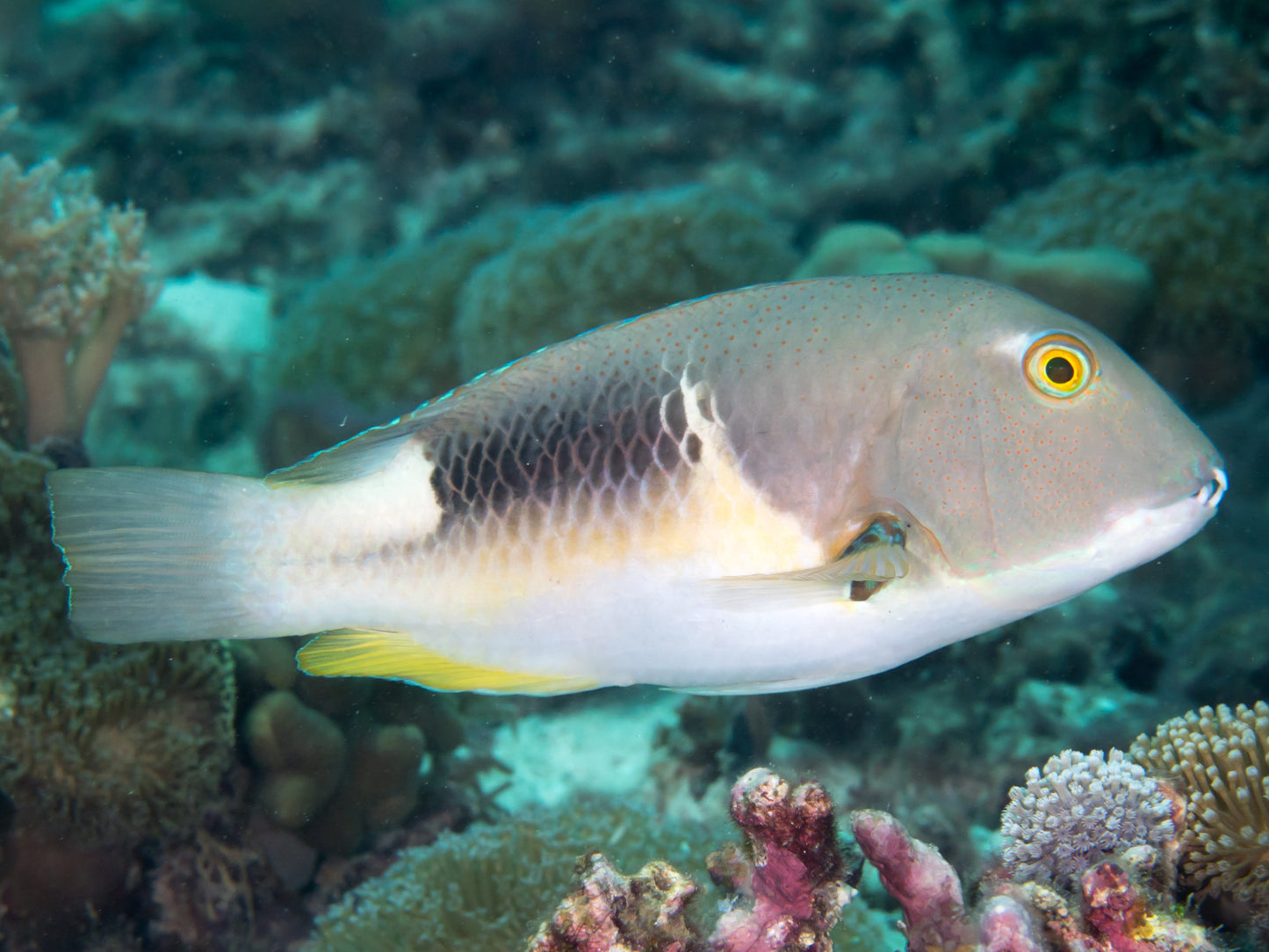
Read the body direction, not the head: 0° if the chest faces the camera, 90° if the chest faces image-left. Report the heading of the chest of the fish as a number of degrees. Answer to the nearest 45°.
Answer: approximately 270°

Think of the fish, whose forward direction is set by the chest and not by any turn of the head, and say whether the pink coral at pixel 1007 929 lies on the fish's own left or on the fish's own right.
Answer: on the fish's own right

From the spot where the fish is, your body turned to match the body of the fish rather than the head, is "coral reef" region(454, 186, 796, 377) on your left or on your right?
on your left
